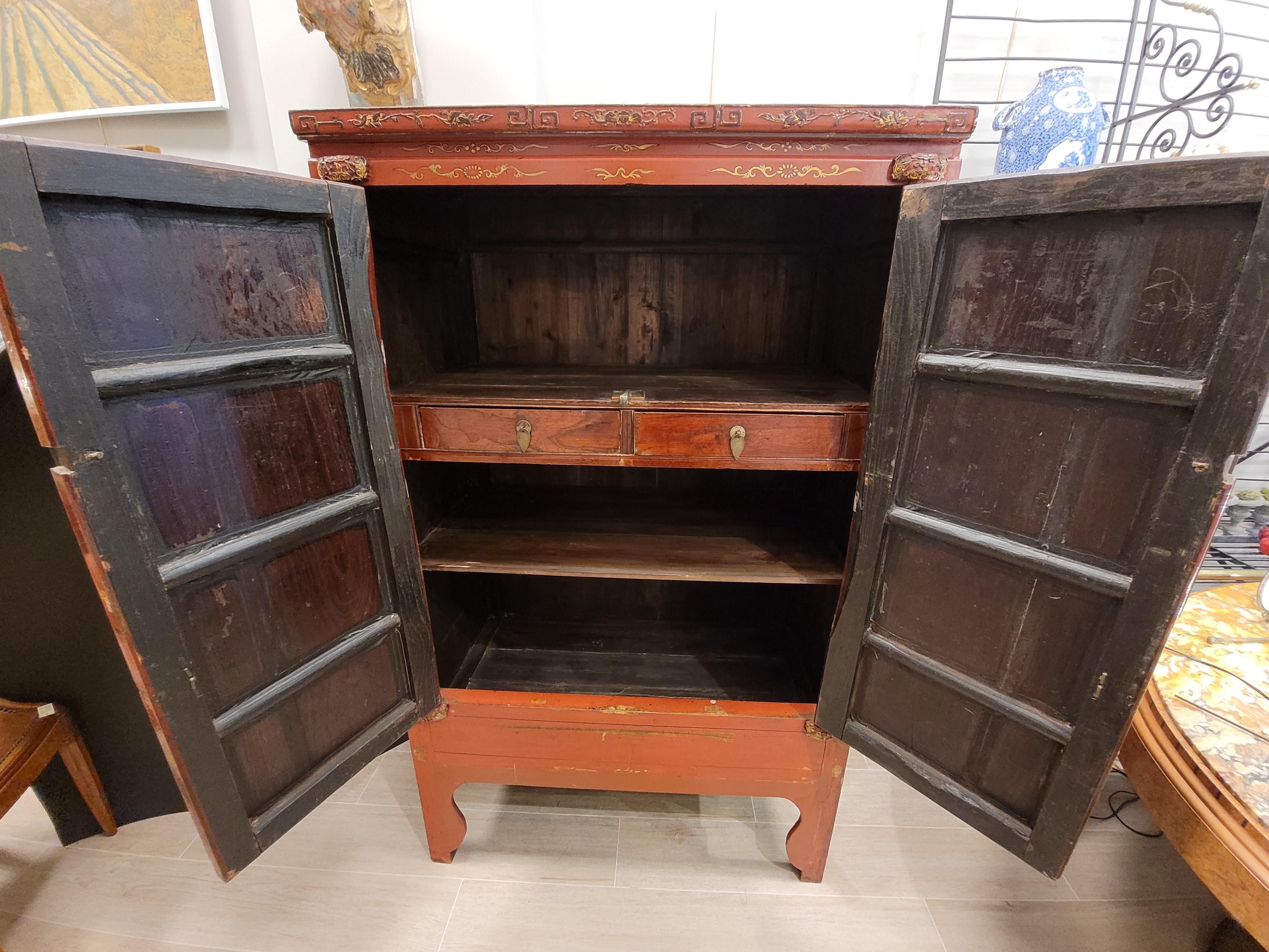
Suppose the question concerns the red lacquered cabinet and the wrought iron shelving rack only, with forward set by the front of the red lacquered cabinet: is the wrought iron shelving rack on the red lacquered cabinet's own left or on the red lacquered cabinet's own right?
on the red lacquered cabinet's own left

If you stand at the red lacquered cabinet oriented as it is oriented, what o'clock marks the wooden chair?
The wooden chair is roughly at 3 o'clock from the red lacquered cabinet.

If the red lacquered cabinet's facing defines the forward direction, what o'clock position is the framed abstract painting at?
The framed abstract painting is roughly at 4 o'clock from the red lacquered cabinet.

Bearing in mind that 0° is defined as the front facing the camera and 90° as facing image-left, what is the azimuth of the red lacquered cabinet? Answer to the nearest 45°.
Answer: approximately 0°

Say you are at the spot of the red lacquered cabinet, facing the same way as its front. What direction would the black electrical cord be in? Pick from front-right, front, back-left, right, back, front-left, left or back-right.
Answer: left
